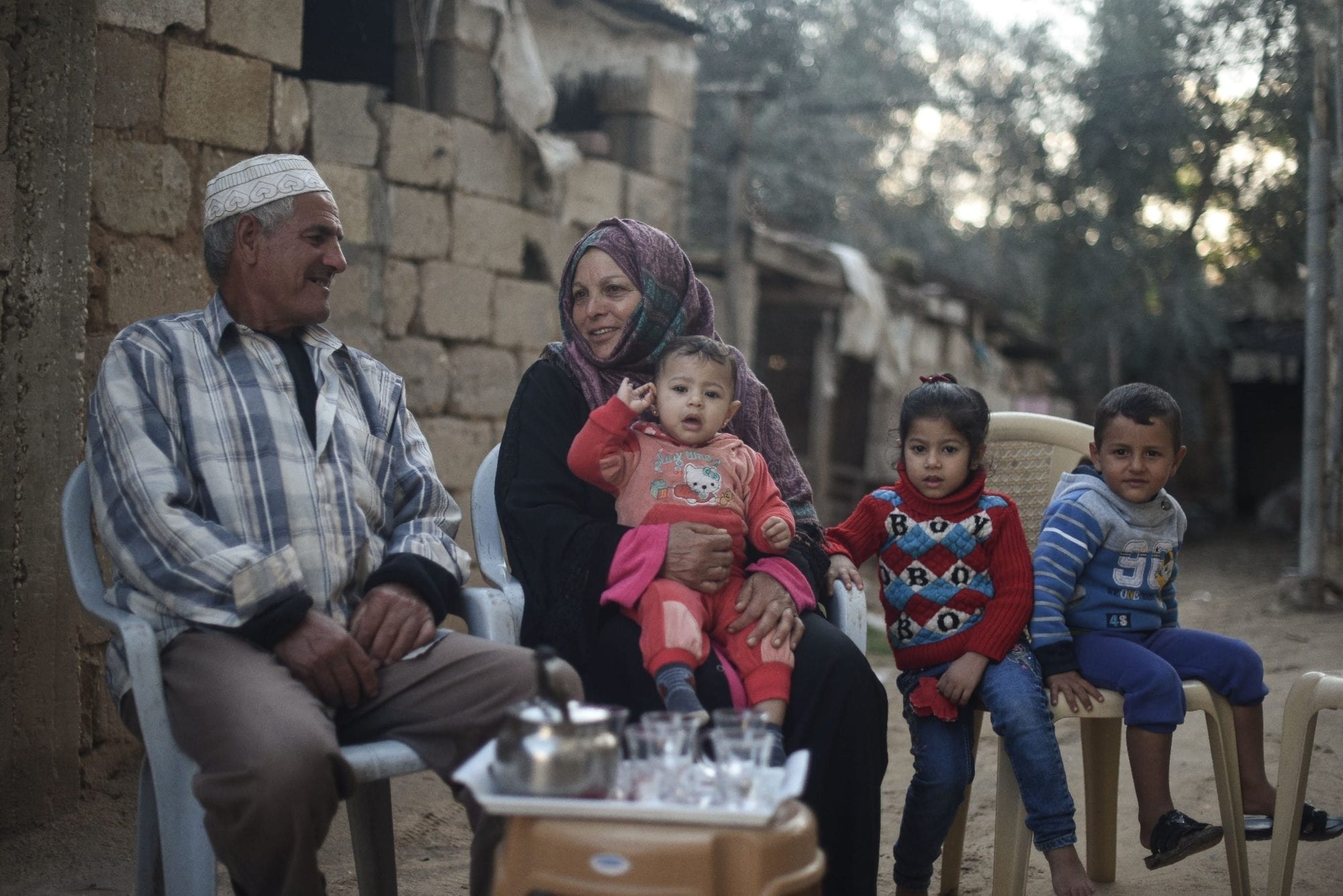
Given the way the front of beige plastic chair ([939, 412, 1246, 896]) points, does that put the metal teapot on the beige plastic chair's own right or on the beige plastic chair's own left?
on the beige plastic chair's own right

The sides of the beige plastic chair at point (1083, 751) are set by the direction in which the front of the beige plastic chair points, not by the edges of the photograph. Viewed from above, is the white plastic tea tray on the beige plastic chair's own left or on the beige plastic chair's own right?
on the beige plastic chair's own right

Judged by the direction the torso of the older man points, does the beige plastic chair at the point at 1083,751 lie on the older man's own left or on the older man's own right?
on the older man's own left

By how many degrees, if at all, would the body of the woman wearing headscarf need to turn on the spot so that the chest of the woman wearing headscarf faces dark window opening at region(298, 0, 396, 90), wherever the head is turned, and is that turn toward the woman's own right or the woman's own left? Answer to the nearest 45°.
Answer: approximately 135° to the woman's own right

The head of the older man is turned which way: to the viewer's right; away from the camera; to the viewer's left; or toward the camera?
to the viewer's right

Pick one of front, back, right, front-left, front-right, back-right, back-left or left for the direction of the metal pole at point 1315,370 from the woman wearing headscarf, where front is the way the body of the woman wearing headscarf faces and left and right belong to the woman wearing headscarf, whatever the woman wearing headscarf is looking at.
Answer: back-left

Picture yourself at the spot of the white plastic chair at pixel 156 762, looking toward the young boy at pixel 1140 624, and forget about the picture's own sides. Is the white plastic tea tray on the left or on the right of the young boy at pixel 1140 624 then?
right

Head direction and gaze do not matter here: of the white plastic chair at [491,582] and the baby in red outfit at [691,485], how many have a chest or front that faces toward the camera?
2

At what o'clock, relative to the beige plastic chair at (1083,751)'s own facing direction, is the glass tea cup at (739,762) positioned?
The glass tea cup is roughly at 2 o'clock from the beige plastic chair.

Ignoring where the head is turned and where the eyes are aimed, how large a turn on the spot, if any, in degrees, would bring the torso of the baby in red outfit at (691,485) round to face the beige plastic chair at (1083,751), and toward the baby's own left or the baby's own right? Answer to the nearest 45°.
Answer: approximately 135° to the baby's own left

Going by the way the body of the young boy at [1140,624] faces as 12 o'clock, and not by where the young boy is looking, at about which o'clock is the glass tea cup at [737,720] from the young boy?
The glass tea cup is roughly at 2 o'clock from the young boy.

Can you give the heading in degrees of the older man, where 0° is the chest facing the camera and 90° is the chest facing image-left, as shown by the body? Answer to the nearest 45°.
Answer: approximately 315°

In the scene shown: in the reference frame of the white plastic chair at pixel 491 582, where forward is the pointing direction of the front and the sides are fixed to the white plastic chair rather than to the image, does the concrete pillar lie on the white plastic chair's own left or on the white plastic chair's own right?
on the white plastic chair's own right

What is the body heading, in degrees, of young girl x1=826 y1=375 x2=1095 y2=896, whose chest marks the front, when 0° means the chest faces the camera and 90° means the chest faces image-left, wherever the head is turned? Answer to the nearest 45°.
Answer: approximately 0°
